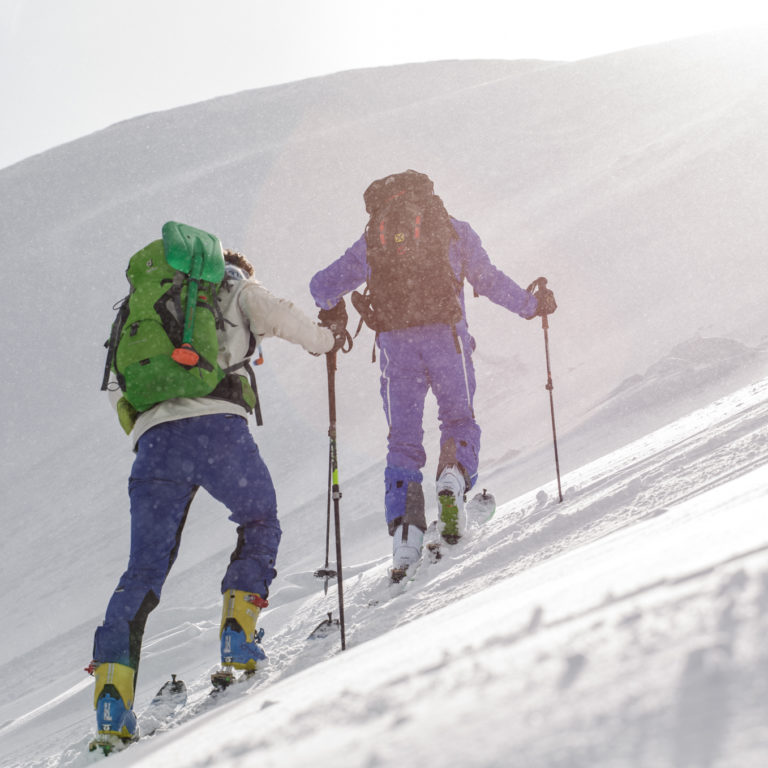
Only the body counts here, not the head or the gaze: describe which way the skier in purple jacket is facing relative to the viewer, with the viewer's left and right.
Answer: facing away from the viewer
